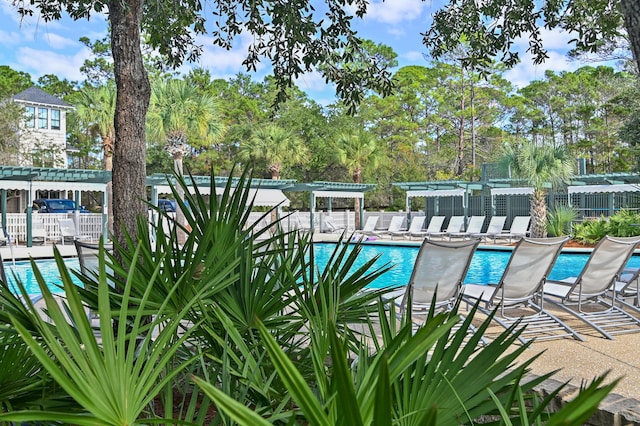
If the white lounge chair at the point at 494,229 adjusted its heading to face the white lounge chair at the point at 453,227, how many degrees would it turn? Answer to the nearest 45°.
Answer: approximately 90° to its right

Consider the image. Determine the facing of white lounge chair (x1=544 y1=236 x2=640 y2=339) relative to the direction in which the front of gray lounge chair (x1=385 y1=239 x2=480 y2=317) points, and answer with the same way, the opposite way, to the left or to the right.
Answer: the same way

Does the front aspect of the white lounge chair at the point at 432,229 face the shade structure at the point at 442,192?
no

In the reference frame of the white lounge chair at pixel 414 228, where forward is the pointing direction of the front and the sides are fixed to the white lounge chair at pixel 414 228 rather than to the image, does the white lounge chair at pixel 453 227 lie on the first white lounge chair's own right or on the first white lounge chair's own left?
on the first white lounge chair's own left

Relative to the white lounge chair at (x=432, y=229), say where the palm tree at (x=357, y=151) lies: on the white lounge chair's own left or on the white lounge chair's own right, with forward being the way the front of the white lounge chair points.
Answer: on the white lounge chair's own right

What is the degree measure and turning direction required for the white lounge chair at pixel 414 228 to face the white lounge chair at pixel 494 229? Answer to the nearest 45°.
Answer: approximately 90° to its left

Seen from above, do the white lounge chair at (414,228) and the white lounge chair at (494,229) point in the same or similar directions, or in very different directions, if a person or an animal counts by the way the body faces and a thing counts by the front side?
same or similar directions

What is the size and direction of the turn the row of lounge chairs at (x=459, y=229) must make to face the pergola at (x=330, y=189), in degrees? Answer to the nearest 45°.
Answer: approximately 90° to its right

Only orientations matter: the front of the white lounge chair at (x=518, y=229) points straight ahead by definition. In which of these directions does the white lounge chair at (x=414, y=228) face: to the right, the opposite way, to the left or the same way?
the same way

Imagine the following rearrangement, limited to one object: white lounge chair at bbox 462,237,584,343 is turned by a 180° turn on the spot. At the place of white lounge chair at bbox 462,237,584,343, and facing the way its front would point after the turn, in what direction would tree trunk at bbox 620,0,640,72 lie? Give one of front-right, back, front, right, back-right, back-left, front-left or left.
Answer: front-right

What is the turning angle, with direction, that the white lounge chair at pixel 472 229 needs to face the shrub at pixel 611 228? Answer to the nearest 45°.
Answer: approximately 90° to its left

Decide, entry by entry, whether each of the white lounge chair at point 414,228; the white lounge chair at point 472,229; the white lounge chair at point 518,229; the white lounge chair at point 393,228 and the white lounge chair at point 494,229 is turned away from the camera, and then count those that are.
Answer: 0
